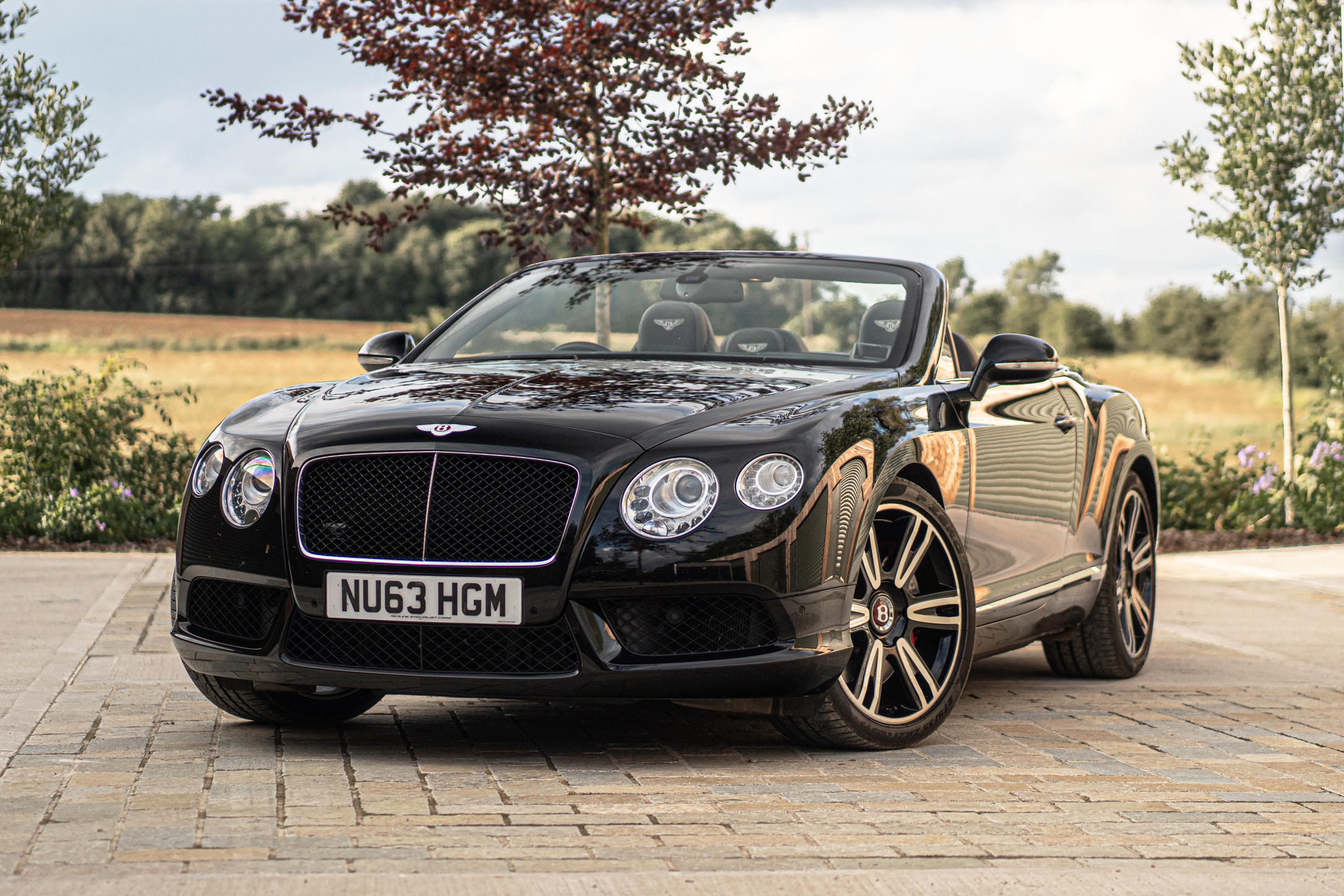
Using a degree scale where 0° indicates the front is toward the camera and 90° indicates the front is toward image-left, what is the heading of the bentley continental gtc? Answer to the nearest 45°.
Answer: approximately 45°

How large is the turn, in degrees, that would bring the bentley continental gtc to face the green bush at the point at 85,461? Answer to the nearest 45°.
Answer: approximately 90° to its right

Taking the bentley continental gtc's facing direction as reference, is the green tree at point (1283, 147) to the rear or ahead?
to the rear
